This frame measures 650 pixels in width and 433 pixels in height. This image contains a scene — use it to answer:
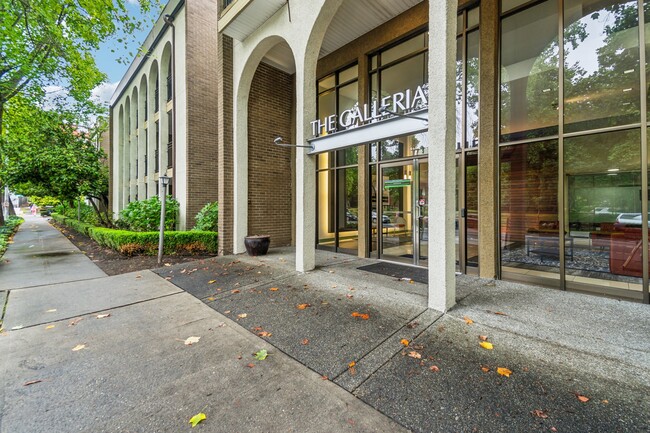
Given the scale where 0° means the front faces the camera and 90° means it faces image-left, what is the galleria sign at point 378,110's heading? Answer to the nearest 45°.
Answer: approximately 45°

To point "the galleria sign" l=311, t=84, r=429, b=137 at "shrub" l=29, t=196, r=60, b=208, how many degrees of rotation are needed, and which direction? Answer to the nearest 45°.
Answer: approximately 90° to its right

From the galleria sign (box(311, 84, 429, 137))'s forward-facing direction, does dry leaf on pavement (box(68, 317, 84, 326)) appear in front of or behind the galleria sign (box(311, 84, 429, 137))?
in front

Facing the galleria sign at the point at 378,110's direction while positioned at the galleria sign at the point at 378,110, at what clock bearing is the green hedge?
The green hedge is roughly at 2 o'clock from the galleria sign.

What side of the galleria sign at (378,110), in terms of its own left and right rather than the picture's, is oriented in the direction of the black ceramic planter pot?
right
